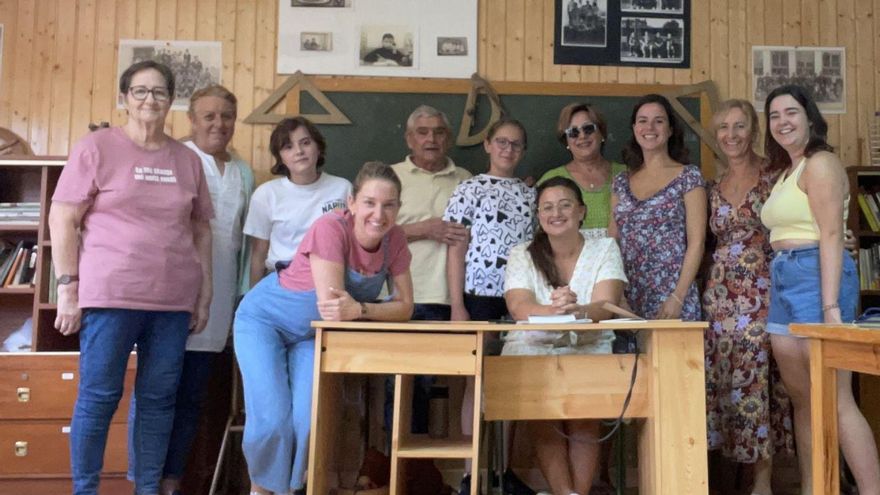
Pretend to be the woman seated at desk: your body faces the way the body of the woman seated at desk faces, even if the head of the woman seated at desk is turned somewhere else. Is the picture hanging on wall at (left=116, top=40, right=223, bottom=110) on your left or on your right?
on your right

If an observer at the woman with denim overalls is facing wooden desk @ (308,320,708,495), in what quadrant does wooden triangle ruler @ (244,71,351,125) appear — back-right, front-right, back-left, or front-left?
back-left

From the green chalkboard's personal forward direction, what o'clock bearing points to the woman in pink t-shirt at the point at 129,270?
The woman in pink t-shirt is roughly at 1 o'clock from the green chalkboard.
